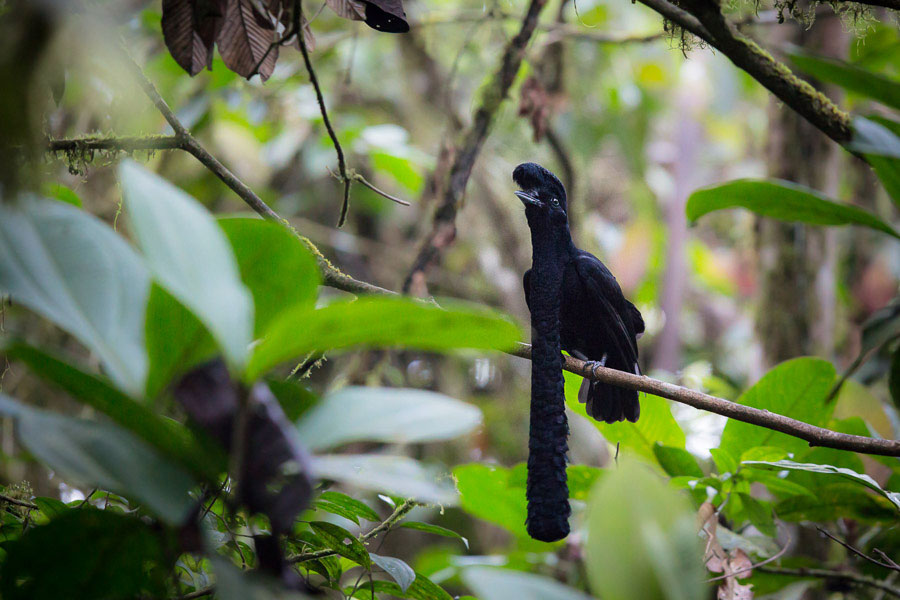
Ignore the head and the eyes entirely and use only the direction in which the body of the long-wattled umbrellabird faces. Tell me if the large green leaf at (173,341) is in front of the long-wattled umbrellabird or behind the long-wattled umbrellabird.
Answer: in front

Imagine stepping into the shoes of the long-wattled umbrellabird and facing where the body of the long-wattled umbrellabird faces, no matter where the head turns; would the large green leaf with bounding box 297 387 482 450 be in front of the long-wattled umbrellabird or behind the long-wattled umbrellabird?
in front

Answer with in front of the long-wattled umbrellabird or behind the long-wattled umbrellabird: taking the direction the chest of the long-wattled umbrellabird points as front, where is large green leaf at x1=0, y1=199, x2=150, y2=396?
in front

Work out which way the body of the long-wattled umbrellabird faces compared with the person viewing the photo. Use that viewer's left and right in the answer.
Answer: facing the viewer and to the left of the viewer

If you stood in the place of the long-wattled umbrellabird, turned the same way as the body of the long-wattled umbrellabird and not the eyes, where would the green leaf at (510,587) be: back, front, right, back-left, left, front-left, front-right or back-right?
front-left
